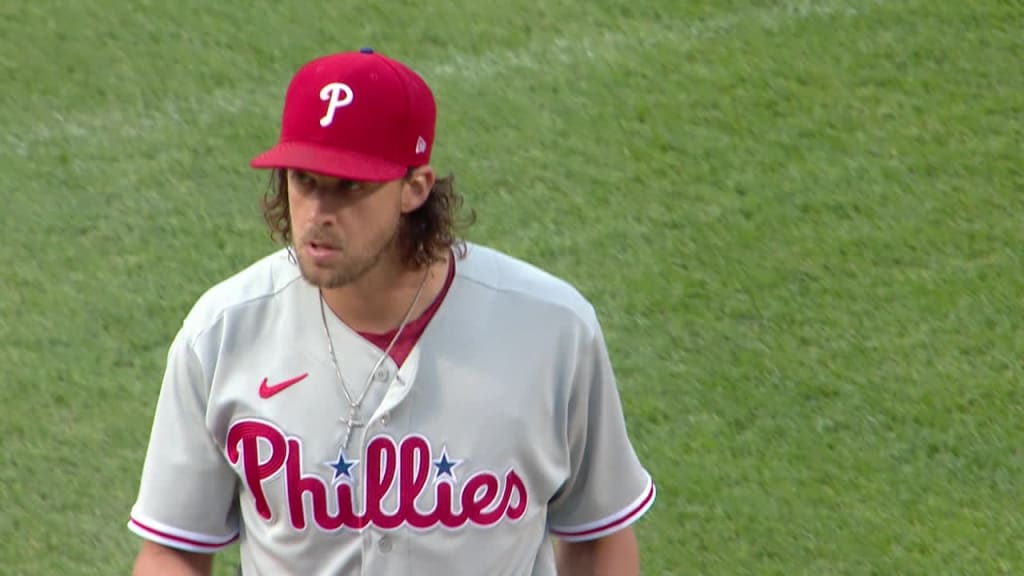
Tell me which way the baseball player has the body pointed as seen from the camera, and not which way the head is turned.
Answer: toward the camera

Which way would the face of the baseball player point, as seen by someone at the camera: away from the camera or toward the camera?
toward the camera
